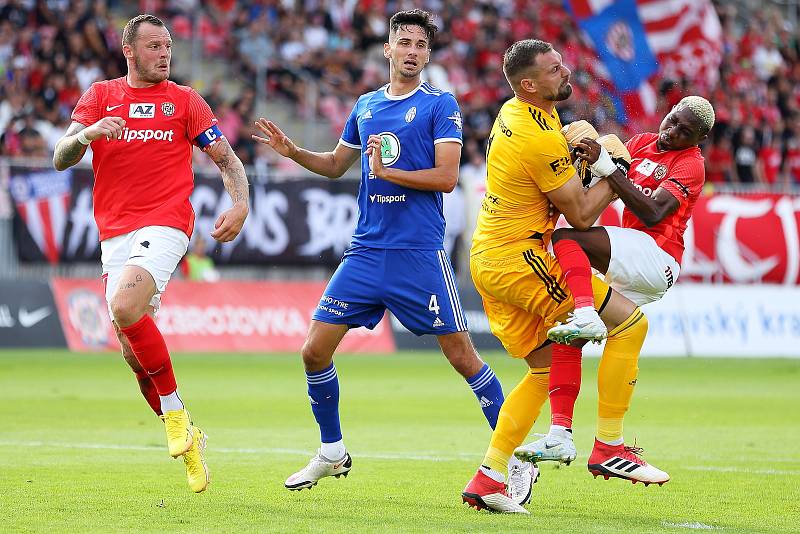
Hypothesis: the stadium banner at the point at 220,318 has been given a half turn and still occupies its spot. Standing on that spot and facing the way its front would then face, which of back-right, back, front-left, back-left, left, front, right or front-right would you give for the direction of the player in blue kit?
back

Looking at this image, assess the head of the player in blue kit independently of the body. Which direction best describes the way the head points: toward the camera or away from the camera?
toward the camera

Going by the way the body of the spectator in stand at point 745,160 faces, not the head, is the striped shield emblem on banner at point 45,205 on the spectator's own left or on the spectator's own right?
on the spectator's own right

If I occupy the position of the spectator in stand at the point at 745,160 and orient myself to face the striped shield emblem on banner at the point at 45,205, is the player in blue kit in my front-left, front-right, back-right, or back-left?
front-left

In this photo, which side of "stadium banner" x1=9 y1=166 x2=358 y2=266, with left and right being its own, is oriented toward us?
front

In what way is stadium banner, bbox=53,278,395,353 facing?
toward the camera

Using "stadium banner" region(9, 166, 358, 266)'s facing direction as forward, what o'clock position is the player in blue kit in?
The player in blue kit is roughly at 12 o'clock from the stadium banner.

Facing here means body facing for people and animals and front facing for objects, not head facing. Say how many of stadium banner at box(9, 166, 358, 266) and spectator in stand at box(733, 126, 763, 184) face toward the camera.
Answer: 2

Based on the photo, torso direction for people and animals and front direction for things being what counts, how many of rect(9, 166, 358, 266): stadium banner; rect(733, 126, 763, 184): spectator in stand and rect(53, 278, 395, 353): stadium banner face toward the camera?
3

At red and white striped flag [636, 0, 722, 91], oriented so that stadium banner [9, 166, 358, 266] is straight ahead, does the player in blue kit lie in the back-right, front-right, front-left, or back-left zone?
front-left

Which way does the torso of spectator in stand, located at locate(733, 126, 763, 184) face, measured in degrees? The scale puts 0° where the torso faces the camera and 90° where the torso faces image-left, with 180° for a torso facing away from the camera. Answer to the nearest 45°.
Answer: approximately 0°

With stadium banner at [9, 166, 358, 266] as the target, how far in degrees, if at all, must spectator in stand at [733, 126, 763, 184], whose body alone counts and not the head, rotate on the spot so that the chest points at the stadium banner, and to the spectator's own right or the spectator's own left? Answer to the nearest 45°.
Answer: approximately 45° to the spectator's own right
